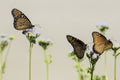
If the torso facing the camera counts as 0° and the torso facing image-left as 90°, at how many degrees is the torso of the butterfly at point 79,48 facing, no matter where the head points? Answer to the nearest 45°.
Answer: approximately 270°

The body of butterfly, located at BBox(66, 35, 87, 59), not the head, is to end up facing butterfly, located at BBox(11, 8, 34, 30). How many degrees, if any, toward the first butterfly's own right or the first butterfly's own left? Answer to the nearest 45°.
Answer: approximately 135° to the first butterfly's own left
